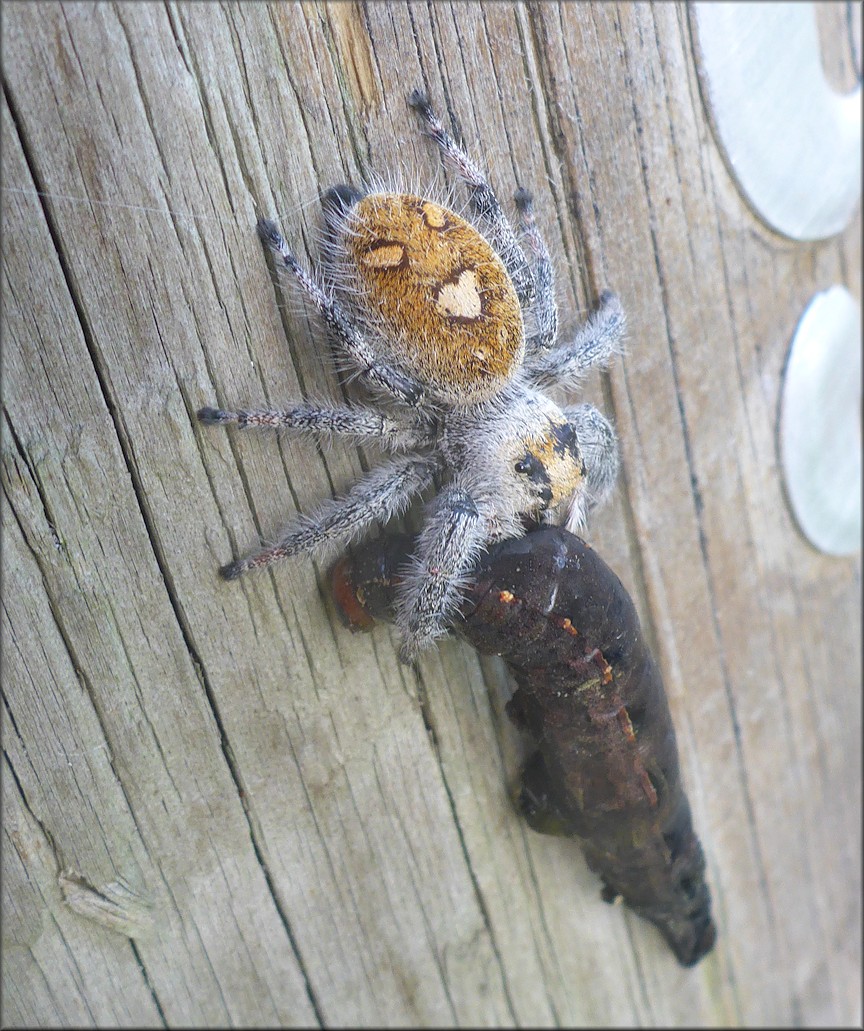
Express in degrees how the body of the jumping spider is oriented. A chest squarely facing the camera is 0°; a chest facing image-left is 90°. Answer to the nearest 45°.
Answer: approximately 315°
